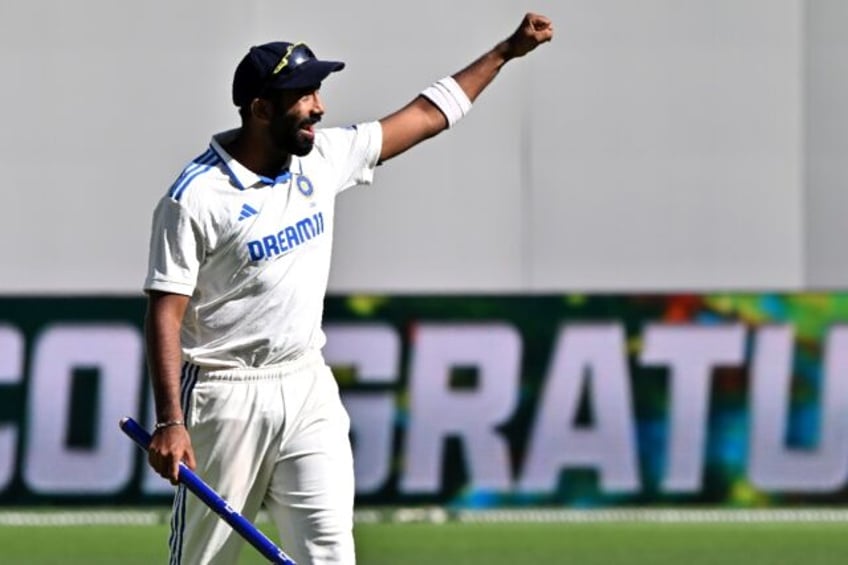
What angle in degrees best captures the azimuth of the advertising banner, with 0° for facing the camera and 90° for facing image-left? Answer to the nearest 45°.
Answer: approximately 0°

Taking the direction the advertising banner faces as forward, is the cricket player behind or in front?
in front

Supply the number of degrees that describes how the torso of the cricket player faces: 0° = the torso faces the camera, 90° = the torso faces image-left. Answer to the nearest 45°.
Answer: approximately 315°

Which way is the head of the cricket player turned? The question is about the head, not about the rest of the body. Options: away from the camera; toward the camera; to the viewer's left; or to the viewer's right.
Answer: to the viewer's right

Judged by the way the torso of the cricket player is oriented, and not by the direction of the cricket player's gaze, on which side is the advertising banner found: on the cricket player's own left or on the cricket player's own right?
on the cricket player's own left
